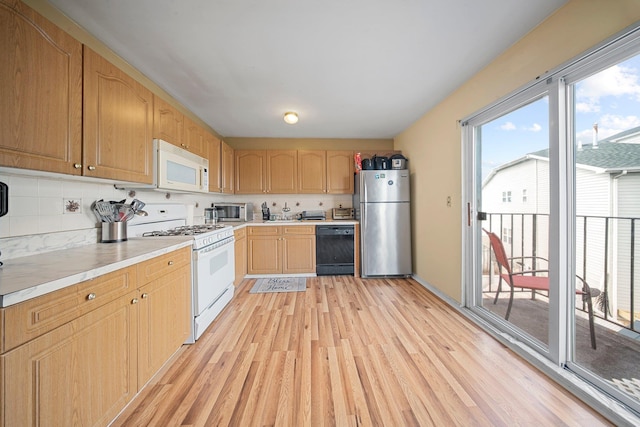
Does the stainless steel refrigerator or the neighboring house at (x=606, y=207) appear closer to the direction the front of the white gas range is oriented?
the neighboring house

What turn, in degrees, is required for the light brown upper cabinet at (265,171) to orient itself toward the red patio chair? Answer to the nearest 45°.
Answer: approximately 45° to its left

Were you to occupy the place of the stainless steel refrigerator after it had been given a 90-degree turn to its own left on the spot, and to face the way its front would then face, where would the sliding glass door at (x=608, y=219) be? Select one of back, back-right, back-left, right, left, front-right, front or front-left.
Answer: front-right

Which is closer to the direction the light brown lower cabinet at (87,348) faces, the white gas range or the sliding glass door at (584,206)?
the sliding glass door

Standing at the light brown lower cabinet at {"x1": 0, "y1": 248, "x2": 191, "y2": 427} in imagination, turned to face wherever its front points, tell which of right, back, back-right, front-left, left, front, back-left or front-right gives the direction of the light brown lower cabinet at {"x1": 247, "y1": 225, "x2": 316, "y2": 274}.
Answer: left

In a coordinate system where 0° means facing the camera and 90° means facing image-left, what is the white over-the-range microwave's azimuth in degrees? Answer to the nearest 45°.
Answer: approximately 315°

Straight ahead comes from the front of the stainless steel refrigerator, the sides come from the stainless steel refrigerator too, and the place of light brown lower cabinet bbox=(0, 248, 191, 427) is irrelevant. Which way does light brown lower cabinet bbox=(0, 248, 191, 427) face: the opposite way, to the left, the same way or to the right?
to the left

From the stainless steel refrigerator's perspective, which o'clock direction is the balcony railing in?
The balcony railing is roughly at 11 o'clock from the stainless steel refrigerator.

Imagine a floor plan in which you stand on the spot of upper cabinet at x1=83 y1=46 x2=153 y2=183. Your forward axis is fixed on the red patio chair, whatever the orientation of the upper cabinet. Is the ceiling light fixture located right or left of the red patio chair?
left

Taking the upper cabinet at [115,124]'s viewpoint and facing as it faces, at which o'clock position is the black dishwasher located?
The black dishwasher is roughly at 10 o'clock from the upper cabinet.
